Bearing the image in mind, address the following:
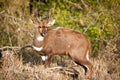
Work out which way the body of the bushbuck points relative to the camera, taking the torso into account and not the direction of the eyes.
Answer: to the viewer's left
